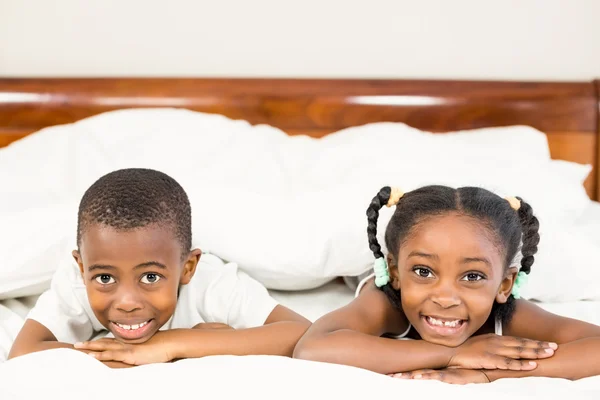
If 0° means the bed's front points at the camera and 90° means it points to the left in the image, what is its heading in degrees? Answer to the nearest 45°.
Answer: approximately 0°
